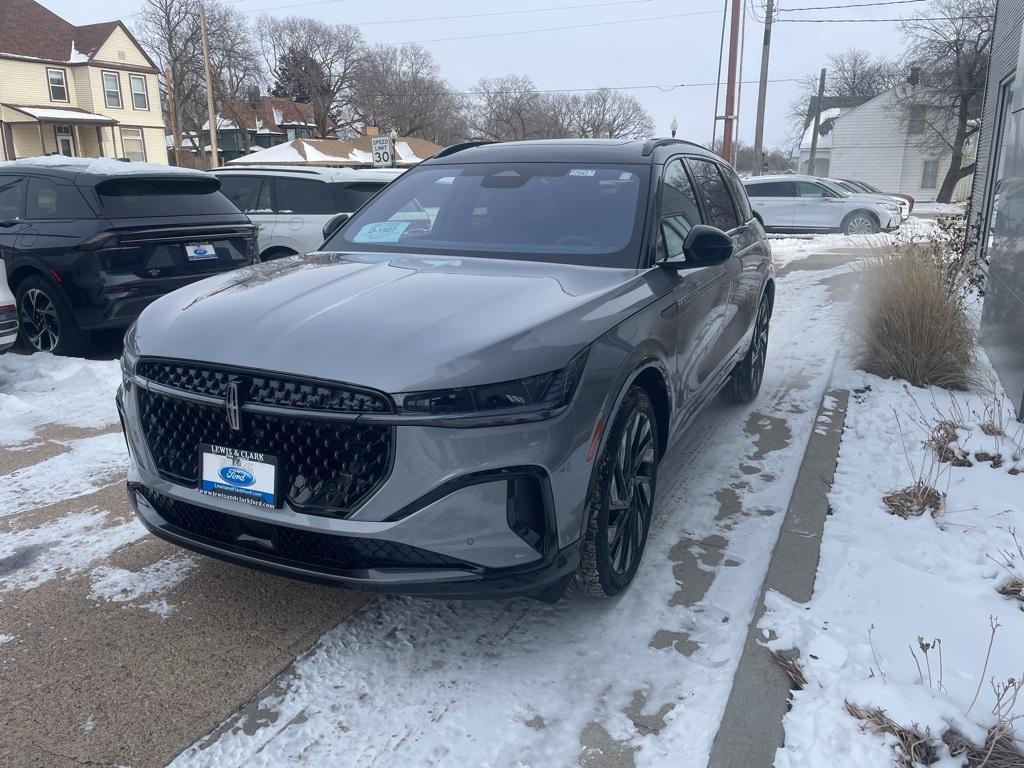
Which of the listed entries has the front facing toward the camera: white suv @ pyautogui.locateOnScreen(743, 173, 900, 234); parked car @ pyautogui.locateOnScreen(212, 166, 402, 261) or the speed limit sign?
the speed limit sign

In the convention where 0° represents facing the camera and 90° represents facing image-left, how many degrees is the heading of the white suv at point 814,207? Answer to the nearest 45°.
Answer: approximately 270°

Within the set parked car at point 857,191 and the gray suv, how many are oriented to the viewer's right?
1

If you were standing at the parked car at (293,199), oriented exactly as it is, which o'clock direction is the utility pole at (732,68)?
The utility pole is roughly at 3 o'clock from the parked car.

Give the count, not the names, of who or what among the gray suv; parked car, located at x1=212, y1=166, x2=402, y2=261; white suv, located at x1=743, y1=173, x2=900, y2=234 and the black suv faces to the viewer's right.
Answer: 1

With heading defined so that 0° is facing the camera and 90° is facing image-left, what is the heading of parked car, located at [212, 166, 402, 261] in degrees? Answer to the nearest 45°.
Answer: approximately 135°

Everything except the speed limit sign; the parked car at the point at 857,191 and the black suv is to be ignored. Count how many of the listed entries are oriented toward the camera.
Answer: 1

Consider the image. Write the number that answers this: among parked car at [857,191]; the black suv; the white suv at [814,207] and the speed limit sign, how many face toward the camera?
1

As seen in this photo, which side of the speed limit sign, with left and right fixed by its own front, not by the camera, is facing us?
front

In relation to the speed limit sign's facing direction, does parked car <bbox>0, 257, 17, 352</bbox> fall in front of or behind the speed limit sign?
in front

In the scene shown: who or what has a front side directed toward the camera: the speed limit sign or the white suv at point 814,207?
the speed limit sign

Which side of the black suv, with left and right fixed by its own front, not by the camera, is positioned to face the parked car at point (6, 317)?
left

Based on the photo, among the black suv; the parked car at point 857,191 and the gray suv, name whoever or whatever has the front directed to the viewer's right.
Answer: the parked car

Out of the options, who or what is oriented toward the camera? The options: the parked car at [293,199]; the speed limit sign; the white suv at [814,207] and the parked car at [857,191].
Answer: the speed limit sign

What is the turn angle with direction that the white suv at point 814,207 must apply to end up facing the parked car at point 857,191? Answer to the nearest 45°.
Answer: approximately 45° to its left

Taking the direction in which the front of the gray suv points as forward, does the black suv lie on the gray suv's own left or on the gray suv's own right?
on the gray suv's own right
